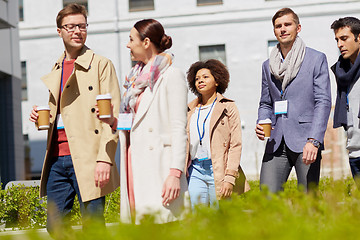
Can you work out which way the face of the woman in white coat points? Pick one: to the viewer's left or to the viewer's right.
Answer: to the viewer's left

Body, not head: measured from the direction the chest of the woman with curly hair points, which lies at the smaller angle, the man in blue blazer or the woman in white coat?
the woman in white coat

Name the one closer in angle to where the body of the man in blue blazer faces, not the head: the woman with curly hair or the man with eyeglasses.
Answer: the man with eyeglasses

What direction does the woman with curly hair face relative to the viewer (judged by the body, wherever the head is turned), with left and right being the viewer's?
facing the viewer and to the left of the viewer

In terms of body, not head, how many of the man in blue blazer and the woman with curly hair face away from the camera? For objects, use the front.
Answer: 0

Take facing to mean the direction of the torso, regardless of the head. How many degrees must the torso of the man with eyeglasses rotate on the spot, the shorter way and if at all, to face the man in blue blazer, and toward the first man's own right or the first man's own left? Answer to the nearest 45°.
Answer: approximately 135° to the first man's own left

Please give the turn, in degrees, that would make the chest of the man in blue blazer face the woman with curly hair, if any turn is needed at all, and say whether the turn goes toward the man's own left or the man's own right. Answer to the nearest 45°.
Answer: approximately 90° to the man's own right

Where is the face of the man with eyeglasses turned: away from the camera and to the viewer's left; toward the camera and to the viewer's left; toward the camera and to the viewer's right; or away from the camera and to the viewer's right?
toward the camera and to the viewer's right

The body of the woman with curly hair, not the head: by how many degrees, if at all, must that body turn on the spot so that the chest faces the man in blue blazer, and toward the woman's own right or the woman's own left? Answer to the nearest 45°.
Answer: approximately 90° to the woman's own left
